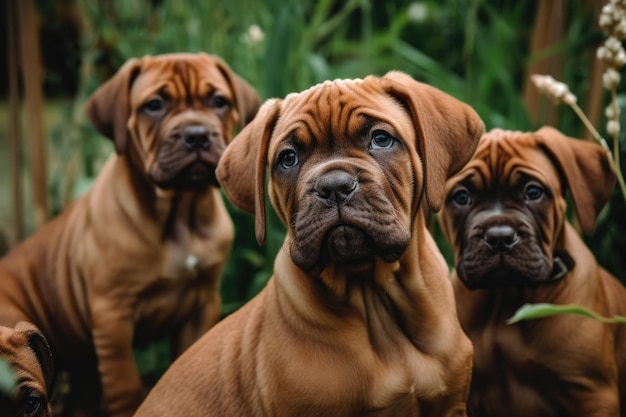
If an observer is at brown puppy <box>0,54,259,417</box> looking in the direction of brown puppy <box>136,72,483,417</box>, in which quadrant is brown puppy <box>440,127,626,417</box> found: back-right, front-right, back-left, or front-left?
front-left

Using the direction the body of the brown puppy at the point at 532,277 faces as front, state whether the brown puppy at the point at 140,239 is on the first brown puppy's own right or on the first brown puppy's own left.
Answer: on the first brown puppy's own right

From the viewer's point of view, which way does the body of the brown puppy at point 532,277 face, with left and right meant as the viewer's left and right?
facing the viewer and to the left of the viewer

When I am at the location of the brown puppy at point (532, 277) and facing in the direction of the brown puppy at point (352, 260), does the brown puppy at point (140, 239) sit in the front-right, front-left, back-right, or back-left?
front-right

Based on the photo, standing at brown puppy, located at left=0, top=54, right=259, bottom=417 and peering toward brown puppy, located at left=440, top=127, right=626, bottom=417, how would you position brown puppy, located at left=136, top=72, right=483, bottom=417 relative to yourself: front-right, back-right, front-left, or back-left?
front-right

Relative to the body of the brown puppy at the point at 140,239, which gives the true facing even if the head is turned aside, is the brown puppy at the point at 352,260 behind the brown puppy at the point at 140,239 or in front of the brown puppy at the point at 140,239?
in front

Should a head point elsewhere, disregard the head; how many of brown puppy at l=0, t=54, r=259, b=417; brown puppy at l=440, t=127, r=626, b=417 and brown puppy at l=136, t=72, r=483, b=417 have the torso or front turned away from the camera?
0

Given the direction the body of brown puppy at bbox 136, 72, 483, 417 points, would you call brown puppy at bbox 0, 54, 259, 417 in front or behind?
behind

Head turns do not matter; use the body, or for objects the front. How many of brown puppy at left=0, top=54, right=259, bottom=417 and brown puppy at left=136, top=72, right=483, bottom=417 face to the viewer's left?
0
